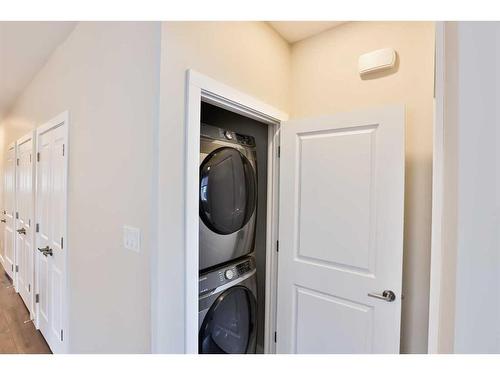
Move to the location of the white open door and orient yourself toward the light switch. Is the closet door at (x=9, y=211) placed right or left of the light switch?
right

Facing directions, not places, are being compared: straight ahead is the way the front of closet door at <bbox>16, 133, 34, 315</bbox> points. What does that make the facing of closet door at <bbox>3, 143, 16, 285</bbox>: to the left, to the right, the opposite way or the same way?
the same way

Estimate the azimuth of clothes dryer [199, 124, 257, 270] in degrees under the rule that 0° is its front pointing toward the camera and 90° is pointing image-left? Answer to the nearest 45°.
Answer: approximately 315°

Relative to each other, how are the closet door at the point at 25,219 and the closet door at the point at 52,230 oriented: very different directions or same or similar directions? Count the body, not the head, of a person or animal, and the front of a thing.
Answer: same or similar directions

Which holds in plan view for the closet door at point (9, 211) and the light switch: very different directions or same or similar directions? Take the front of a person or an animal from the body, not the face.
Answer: same or similar directions
